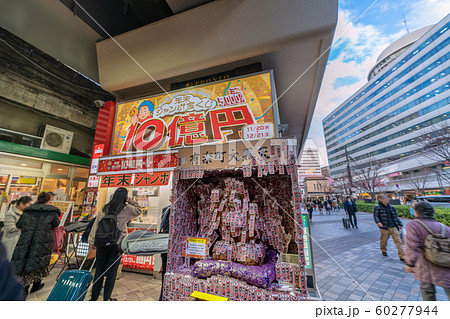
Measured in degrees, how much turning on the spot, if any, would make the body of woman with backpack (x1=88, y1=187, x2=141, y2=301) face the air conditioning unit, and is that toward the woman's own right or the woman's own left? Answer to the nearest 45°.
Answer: approximately 45° to the woman's own left

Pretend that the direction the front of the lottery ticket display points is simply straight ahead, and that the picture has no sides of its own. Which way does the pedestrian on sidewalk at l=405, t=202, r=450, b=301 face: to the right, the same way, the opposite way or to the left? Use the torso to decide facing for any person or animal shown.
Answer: the opposite way

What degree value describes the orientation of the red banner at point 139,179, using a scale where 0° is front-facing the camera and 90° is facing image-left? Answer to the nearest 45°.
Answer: approximately 0°

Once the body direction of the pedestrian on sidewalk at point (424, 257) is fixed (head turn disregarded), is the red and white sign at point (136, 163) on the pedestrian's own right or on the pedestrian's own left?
on the pedestrian's own left

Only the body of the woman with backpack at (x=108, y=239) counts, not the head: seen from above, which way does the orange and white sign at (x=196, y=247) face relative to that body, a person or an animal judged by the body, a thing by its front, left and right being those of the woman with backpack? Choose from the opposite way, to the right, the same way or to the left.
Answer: the opposite way

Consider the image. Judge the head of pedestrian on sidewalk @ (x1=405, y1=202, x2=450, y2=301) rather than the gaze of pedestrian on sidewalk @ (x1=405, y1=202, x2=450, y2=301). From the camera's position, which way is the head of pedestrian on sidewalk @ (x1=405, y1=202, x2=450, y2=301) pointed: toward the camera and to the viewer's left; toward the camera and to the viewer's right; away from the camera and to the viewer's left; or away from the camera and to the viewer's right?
away from the camera and to the viewer's left

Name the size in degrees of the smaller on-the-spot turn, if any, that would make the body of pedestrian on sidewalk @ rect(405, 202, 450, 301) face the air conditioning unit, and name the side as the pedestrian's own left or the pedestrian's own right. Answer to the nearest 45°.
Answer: approximately 45° to the pedestrian's own left

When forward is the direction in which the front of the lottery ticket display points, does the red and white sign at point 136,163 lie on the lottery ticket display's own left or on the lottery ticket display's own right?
on the lottery ticket display's own right

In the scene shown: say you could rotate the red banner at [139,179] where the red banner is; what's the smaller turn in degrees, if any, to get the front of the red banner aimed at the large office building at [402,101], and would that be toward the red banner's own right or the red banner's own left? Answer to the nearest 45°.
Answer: approximately 90° to the red banner's own left

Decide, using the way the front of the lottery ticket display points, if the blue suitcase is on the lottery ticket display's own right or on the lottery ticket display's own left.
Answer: on the lottery ticket display's own right
